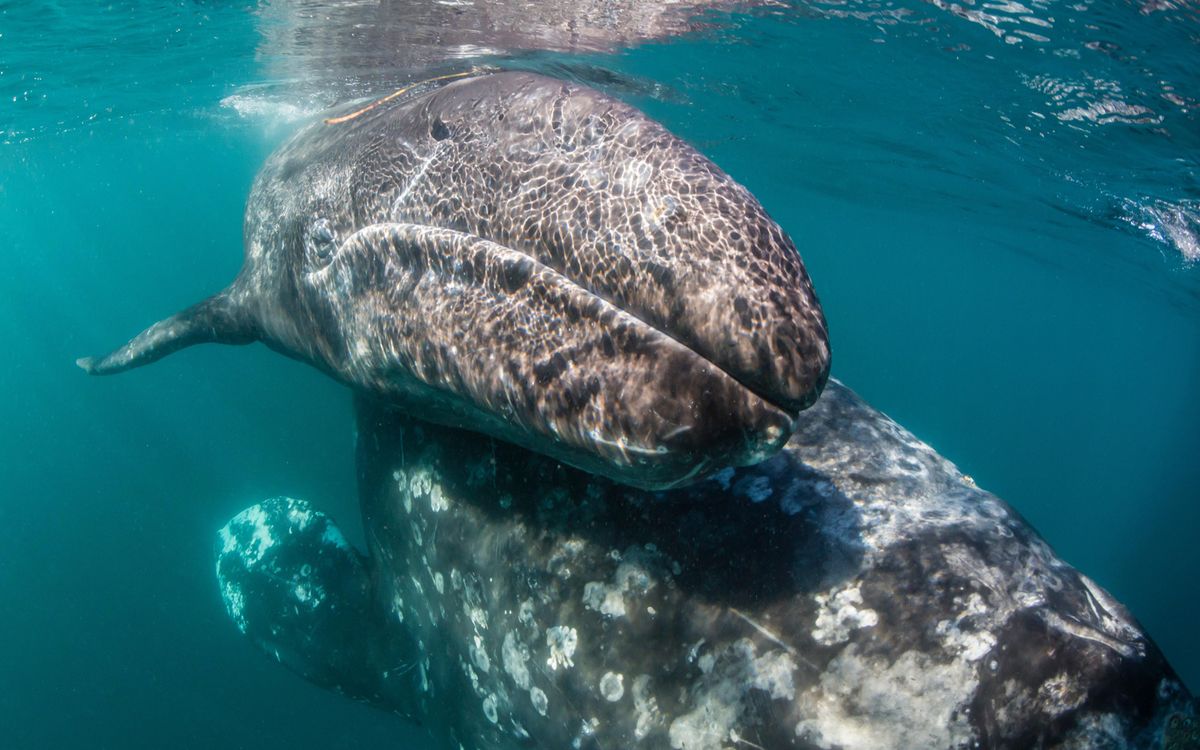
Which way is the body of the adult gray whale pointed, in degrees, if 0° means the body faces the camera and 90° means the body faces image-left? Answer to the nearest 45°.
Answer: approximately 315°
